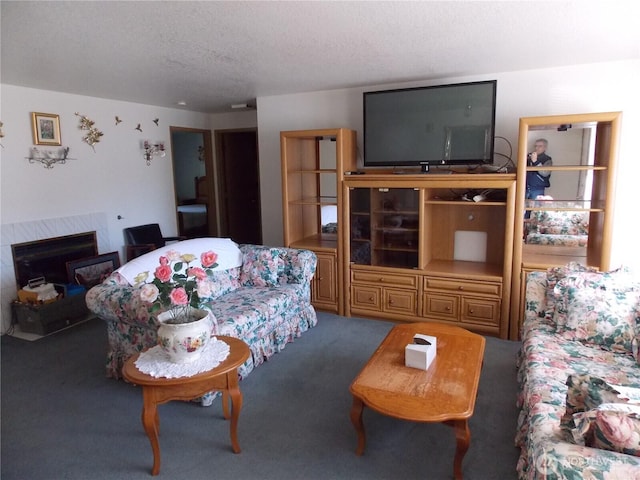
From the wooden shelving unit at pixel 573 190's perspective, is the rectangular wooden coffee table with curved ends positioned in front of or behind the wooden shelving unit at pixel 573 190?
in front

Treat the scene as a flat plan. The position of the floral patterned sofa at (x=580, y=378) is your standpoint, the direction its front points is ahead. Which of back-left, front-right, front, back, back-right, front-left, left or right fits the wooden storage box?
front

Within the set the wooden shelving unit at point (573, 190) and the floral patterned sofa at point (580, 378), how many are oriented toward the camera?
1

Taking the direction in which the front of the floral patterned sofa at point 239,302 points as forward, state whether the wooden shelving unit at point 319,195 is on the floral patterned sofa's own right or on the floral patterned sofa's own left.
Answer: on the floral patterned sofa's own left

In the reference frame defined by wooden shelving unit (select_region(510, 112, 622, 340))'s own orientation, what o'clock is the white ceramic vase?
The white ceramic vase is roughly at 1 o'clock from the wooden shelving unit.

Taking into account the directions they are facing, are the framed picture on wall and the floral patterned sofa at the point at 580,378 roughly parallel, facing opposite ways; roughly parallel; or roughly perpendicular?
roughly parallel, facing opposite ways

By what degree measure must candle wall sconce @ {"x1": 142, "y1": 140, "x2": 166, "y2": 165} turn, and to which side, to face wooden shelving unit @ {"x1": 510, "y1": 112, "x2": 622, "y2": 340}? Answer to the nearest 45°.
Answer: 0° — it already faces it

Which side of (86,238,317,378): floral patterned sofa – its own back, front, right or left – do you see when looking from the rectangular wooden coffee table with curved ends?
front

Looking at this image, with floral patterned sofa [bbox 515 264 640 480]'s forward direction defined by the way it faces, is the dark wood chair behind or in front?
in front

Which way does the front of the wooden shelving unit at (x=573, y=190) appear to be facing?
toward the camera

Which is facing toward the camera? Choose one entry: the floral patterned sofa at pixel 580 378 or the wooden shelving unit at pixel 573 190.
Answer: the wooden shelving unit

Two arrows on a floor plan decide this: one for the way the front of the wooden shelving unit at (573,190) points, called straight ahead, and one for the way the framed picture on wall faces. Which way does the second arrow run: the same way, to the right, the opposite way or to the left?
to the left

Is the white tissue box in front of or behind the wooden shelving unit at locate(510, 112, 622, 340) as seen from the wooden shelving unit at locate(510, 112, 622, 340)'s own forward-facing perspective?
in front

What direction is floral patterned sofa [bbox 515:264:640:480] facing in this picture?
to the viewer's left

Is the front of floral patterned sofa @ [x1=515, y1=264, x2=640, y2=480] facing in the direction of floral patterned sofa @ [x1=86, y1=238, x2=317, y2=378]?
yes

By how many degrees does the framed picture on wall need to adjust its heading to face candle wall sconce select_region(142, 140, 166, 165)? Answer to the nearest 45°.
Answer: approximately 90° to its left
